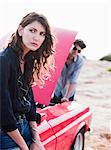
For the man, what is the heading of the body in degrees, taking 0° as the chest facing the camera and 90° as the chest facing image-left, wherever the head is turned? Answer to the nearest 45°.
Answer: approximately 45°

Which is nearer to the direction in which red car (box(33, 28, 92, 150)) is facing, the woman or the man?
the man

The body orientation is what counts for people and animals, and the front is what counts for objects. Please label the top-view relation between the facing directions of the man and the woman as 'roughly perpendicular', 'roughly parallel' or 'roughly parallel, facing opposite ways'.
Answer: roughly perpendicular

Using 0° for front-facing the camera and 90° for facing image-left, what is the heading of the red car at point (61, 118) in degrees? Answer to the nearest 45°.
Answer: approximately 225°

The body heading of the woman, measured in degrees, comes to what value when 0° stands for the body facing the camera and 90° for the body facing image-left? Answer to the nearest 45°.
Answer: approximately 315°
